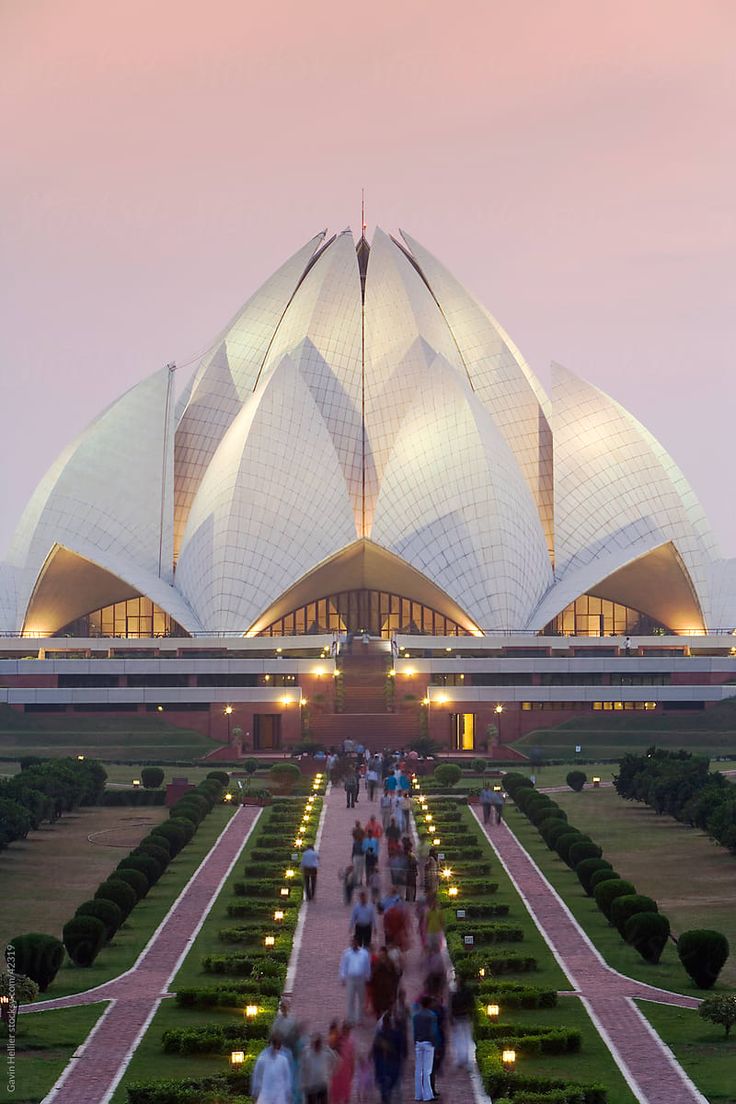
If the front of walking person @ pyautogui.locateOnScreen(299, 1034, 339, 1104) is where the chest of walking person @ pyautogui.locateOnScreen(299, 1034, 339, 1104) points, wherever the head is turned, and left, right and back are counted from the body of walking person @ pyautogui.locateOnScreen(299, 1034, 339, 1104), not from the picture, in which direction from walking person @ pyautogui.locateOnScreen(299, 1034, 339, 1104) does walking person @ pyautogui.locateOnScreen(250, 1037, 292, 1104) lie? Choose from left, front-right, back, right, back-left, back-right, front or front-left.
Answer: right

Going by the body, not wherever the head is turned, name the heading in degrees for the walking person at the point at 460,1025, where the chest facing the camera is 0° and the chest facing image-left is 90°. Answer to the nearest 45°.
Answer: approximately 180°

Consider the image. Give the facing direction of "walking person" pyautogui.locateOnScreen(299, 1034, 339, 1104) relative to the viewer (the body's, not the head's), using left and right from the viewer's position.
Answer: facing away from the viewer

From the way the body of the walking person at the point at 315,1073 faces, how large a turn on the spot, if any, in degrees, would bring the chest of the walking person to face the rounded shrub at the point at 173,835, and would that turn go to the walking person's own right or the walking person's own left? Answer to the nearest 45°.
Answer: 0° — they already face it

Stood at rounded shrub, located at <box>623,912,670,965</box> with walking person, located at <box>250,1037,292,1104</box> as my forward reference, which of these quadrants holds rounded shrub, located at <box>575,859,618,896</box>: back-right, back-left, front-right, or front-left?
back-right

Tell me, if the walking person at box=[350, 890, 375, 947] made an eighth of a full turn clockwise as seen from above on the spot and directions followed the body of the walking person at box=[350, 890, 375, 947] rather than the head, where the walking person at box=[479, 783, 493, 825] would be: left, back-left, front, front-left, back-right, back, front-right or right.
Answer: back-right

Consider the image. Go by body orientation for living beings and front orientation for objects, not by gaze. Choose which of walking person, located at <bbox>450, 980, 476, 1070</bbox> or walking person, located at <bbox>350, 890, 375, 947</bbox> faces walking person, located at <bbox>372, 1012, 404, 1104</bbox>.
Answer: walking person, located at <bbox>350, 890, 375, 947</bbox>

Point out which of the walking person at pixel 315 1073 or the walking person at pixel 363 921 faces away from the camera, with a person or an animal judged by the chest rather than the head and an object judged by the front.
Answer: the walking person at pixel 315 1073
